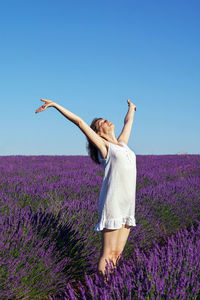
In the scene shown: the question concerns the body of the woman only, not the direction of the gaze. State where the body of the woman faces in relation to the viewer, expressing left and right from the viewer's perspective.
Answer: facing the viewer and to the right of the viewer
